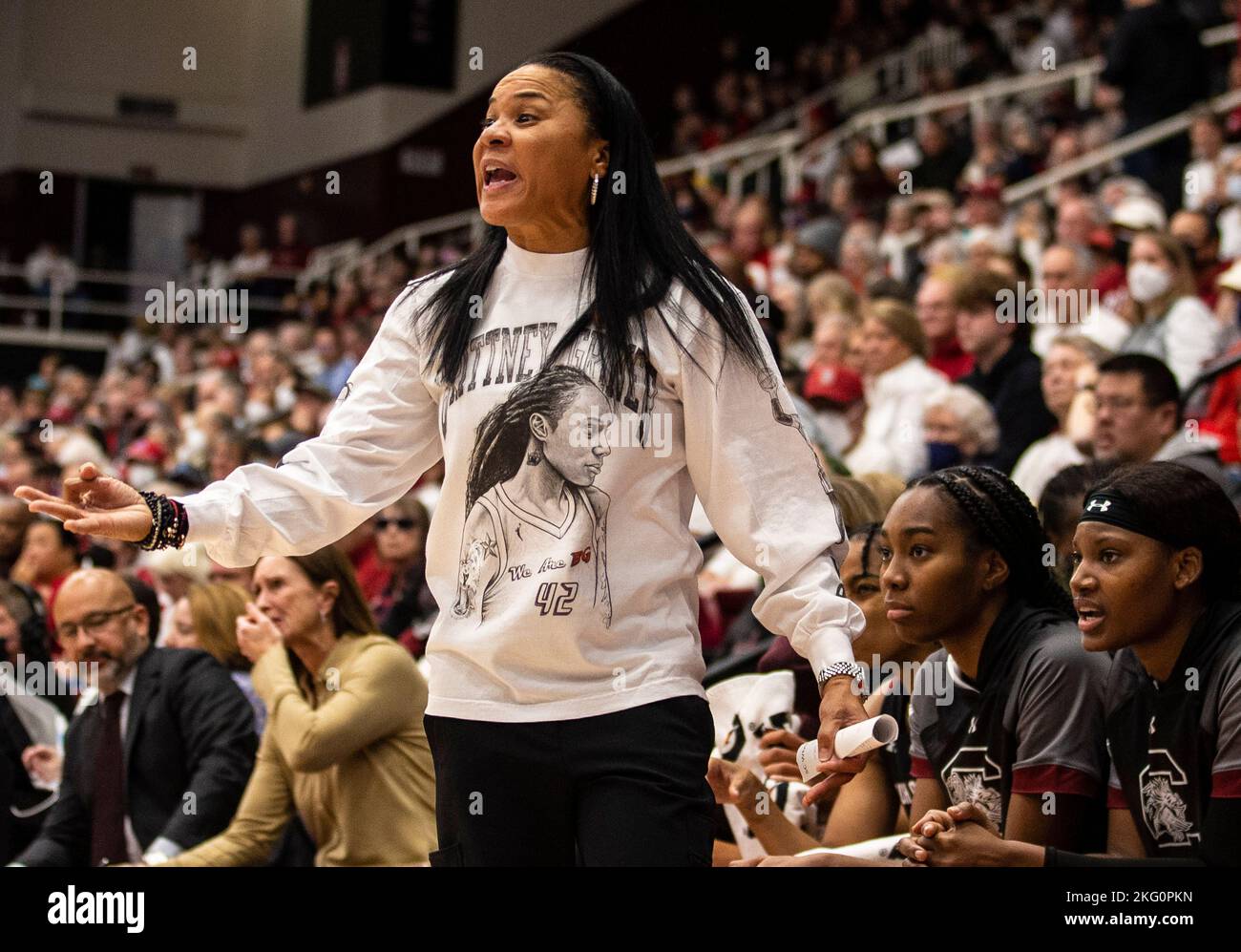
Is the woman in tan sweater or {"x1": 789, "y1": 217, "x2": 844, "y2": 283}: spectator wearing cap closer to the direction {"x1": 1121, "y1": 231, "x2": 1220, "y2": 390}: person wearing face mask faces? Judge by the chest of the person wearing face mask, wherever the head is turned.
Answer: the woman in tan sweater

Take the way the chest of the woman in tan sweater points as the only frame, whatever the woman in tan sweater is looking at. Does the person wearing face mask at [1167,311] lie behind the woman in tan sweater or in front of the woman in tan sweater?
behind

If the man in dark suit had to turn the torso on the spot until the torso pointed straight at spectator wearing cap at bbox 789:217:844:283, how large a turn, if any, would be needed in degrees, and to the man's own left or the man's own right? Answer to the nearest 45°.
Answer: approximately 180°

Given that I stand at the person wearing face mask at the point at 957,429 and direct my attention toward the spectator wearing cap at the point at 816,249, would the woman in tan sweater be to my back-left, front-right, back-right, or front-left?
back-left

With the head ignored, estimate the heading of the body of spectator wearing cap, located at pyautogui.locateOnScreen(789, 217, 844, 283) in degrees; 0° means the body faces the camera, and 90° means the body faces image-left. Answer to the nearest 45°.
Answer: approximately 45°

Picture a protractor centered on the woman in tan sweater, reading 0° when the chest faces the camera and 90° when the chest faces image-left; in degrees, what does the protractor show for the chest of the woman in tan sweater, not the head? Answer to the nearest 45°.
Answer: approximately 45°

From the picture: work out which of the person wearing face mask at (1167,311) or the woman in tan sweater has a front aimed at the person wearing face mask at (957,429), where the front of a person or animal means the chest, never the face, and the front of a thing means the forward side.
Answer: the person wearing face mask at (1167,311)

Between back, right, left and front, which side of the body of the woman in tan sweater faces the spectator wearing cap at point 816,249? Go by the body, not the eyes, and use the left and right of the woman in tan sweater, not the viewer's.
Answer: back

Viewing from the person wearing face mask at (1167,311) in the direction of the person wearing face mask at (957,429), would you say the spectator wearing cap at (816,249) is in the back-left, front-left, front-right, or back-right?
back-right
